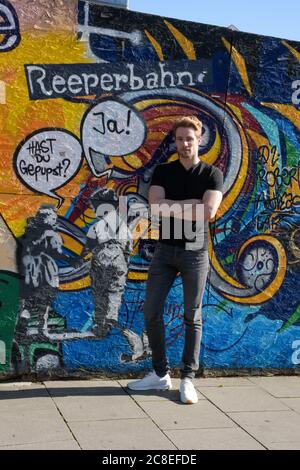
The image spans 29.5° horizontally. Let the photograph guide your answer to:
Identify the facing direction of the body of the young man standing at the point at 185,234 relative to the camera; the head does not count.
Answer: toward the camera

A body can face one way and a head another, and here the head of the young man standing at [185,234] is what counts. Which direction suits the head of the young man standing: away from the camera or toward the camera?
toward the camera
